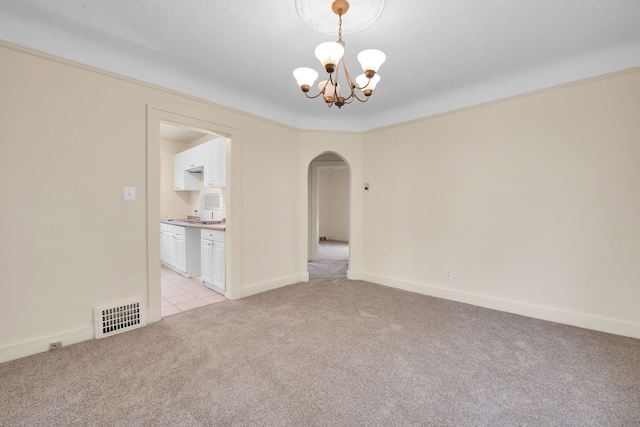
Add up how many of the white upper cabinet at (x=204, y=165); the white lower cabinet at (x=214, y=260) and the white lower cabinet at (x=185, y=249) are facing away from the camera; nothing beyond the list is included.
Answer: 0

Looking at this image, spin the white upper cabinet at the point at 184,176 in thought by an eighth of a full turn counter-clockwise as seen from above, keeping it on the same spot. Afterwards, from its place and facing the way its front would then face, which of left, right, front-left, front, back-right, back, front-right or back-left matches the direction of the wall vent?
front

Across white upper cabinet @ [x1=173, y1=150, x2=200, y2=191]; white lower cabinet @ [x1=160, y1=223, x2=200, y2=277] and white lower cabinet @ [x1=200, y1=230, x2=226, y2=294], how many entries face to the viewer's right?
0

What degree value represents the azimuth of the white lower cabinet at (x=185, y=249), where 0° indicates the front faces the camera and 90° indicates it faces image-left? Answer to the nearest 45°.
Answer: approximately 45°

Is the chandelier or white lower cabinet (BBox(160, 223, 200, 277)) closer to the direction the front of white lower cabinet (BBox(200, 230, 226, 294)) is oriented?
the chandelier

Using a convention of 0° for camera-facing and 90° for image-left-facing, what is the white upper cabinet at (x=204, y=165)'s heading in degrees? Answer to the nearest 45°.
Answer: approximately 45°

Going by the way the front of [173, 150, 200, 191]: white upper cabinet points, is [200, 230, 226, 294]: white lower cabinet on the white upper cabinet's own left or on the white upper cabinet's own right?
on the white upper cabinet's own left

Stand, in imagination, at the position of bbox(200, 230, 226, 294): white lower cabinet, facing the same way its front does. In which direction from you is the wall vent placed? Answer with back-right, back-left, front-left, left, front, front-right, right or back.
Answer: front

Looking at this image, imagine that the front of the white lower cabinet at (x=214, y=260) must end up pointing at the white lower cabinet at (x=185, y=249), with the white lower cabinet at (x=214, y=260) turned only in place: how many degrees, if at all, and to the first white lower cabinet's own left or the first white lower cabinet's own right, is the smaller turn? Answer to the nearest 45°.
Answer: approximately 90° to the first white lower cabinet's own right

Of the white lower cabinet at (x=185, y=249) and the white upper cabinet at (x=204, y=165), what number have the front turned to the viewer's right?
0

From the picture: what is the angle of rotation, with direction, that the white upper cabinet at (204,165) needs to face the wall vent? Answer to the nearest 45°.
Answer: approximately 45° to its left

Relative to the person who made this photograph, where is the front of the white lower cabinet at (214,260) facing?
facing the viewer and to the left of the viewer

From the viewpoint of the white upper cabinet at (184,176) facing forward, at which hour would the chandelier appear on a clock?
The chandelier is roughly at 10 o'clock from the white upper cabinet.
